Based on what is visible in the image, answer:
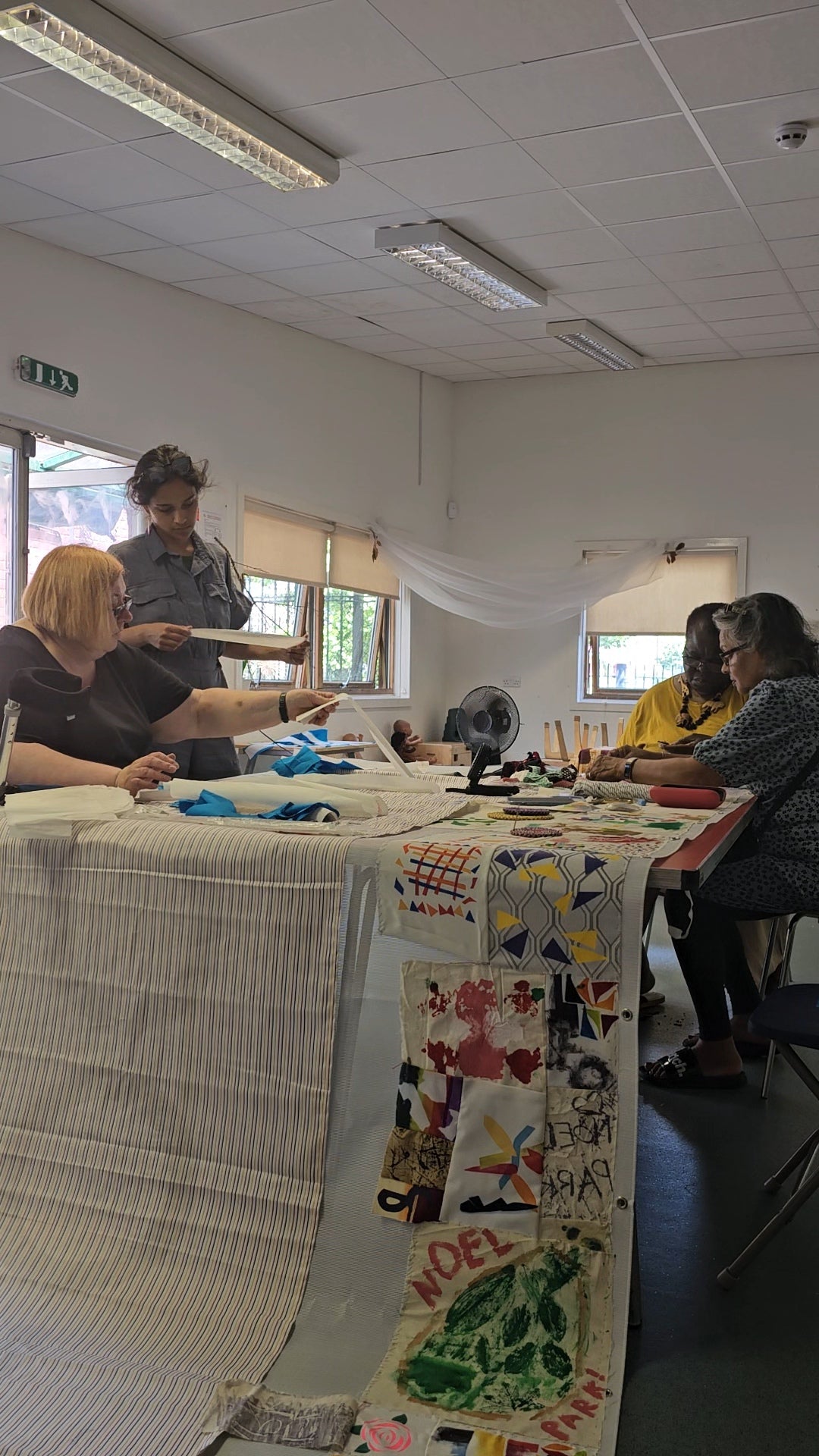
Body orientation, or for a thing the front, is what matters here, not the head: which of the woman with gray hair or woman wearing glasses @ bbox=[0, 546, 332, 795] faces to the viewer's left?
the woman with gray hair

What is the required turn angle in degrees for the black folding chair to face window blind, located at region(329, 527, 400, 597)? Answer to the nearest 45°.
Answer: approximately 45° to its right

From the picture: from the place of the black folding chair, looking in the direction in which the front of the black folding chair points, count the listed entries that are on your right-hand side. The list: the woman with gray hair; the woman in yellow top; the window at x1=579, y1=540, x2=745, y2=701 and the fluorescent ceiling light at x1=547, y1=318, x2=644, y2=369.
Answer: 4

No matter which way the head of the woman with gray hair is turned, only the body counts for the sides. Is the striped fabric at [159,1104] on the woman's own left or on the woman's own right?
on the woman's own left

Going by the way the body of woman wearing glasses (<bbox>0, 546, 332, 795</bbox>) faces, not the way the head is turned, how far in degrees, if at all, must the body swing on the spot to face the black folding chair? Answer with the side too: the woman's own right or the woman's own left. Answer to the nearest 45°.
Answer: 0° — they already face it

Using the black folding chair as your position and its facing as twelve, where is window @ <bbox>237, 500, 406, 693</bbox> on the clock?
The window is roughly at 2 o'clock from the black folding chair.

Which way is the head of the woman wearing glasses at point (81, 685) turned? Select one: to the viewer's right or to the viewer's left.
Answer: to the viewer's right

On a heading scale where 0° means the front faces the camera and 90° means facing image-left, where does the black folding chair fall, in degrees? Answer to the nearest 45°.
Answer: approximately 90°

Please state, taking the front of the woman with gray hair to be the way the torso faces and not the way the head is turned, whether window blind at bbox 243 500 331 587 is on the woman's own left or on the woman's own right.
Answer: on the woman's own right

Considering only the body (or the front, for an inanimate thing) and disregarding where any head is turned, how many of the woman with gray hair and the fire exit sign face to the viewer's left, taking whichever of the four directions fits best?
1

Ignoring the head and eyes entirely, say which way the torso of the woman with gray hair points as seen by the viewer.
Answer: to the viewer's left

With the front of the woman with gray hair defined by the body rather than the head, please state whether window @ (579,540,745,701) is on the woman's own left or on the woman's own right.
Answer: on the woman's own right
